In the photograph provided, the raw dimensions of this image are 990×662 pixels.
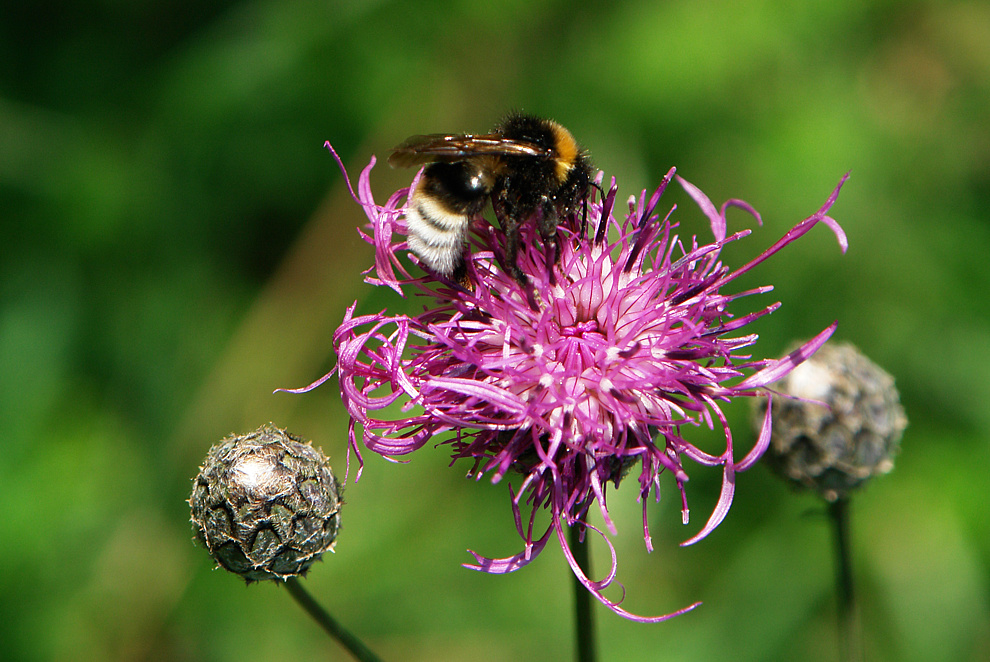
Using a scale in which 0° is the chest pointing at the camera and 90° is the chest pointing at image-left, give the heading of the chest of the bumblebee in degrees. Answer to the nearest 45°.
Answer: approximately 270°

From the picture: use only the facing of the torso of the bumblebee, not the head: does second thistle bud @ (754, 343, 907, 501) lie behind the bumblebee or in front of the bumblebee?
in front
